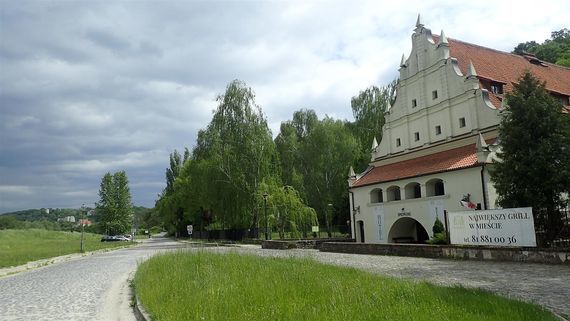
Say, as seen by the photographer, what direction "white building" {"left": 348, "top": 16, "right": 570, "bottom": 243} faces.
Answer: facing the viewer and to the left of the viewer

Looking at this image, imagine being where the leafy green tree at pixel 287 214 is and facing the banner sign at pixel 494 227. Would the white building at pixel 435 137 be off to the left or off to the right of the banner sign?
left

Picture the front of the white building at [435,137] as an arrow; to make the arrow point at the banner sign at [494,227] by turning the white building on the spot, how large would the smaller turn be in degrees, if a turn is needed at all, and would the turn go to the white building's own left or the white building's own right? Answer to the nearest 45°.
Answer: approximately 45° to the white building's own left

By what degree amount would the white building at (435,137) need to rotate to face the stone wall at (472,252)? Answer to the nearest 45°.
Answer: approximately 45° to its left

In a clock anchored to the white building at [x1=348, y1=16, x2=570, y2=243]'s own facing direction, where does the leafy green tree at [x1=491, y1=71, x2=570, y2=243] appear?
The leafy green tree is roughly at 10 o'clock from the white building.

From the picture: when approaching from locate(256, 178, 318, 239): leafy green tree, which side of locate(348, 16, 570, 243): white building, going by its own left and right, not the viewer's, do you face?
right
